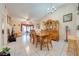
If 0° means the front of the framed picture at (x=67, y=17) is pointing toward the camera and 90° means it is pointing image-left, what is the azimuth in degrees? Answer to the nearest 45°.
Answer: approximately 45°

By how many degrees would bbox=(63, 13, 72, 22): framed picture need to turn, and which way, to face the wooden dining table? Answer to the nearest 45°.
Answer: approximately 45° to its right
